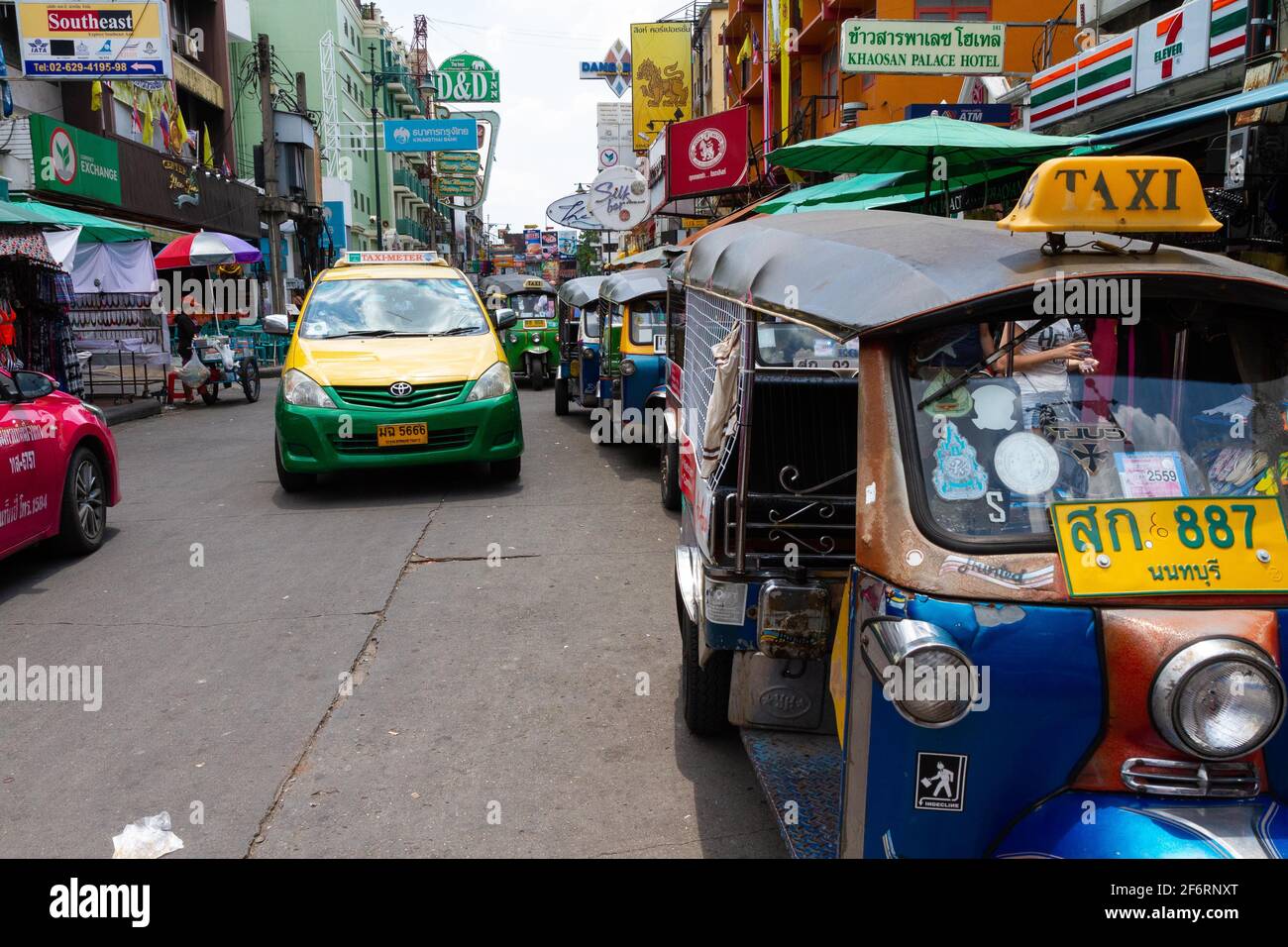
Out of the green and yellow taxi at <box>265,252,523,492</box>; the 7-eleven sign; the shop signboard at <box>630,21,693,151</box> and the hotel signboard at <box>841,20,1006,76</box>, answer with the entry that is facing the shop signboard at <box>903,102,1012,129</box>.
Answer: the shop signboard at <box>630,21,693,151</box>

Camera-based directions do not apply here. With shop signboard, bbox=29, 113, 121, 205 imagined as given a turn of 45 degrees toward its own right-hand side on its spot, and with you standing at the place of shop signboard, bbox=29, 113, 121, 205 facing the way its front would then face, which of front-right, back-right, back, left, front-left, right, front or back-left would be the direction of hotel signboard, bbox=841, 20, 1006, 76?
front-left

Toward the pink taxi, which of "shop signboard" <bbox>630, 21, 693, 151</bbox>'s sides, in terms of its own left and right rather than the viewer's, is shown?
front

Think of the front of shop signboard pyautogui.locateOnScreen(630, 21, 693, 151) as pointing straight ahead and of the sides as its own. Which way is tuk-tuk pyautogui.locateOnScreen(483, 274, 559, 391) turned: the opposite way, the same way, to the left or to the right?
the same way

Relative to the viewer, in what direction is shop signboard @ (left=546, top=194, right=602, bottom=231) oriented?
toward the camera

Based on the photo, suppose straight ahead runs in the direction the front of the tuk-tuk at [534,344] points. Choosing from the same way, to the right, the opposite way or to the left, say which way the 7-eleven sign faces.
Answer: to the right

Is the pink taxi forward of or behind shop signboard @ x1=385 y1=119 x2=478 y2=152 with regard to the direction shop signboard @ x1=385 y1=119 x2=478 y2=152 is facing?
forward

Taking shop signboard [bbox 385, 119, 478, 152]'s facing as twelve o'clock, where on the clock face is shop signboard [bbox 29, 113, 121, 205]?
shop signboard [bbox 29, 113, 121, 205] is roughly at 1 o'clock from shop signboard [bbox 385, 119, 478, 152].

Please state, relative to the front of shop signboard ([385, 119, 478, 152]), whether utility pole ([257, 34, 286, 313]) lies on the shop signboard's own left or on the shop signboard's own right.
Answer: on the shop signboard's own right

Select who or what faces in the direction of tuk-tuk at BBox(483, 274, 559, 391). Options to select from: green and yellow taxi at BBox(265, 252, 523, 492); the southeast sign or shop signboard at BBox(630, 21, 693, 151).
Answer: the shop signboard

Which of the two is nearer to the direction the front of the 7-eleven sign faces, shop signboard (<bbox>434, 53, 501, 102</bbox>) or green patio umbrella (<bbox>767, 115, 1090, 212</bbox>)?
the green patio umbrella

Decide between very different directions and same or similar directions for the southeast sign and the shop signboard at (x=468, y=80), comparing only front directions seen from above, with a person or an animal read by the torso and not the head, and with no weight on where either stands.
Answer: same or similar directions

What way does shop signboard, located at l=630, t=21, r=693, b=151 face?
toward the camera

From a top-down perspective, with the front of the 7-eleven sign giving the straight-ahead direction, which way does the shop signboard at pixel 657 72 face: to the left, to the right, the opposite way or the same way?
to the left

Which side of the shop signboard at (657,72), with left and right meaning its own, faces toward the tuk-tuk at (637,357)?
front

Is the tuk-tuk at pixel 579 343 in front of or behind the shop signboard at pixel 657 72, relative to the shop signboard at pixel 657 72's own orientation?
in front

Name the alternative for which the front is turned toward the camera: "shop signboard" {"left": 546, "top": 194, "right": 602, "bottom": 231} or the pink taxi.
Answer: the shop signboard

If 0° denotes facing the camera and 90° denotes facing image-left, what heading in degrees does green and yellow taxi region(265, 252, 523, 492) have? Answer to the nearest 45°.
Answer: approximately 0°

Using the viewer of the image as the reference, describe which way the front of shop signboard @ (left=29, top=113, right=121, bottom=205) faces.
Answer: facing the viewer and to the right of the viewer

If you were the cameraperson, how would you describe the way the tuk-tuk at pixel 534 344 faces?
facing the viewer

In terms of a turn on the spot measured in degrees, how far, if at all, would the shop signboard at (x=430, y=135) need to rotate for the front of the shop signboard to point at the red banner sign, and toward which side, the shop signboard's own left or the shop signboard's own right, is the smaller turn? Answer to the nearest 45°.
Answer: approximately 45° to the shop signboard's own left

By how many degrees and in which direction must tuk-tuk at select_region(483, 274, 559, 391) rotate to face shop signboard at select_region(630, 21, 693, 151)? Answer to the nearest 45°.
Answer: approximately 180°
